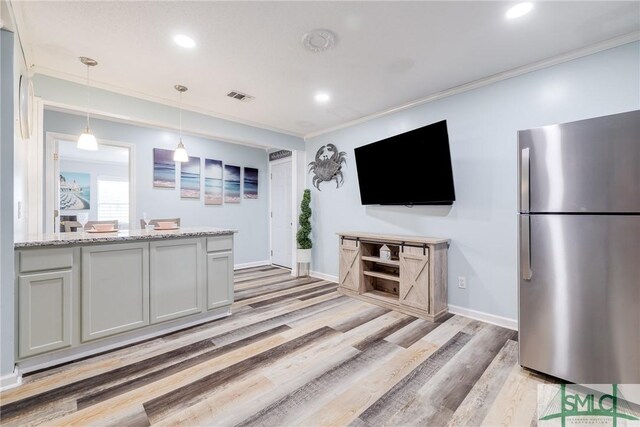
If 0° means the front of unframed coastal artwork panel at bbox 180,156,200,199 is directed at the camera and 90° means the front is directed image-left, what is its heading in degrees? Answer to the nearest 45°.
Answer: approximately 0°

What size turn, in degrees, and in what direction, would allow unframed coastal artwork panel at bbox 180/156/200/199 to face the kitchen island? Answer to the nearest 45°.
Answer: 0° — it already faces it

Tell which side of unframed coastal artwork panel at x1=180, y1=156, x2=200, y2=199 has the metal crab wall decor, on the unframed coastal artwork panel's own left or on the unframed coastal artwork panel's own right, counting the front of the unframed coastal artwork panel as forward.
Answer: on the unframed coastal artwork panel's own left

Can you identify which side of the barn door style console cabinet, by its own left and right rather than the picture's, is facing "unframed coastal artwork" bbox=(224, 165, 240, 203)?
right

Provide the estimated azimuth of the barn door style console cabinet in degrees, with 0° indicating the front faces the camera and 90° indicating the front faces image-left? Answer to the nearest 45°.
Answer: approximately 45°

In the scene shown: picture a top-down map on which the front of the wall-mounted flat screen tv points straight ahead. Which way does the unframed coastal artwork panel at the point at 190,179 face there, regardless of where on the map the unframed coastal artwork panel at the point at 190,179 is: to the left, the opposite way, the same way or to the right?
to the left

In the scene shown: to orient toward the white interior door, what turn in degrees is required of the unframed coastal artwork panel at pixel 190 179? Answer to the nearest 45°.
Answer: approximately 90° to its left

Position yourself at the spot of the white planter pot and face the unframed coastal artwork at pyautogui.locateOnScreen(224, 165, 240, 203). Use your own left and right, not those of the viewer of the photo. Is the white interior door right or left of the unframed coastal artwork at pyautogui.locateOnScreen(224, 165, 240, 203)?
right

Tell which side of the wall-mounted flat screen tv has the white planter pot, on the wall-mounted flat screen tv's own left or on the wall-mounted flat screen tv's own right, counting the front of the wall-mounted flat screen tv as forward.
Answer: on the wall-mounted flat screen tv's own right

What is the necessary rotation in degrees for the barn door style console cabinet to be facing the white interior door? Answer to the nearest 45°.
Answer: approximately 90° to its right
